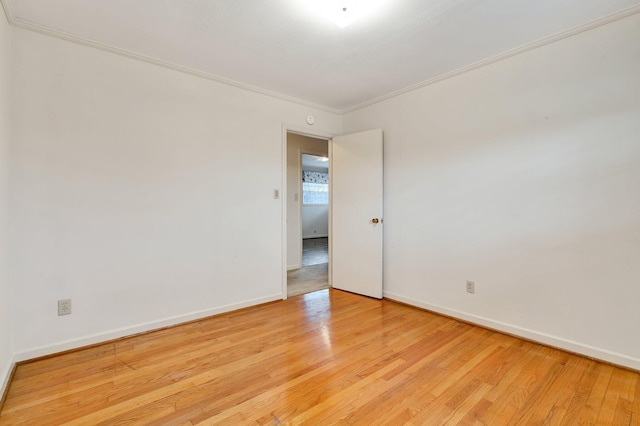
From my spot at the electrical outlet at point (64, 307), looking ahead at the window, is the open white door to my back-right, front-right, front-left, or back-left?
front-right

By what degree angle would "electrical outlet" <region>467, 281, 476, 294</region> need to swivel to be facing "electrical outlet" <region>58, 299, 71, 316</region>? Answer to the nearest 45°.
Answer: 0° — it already faces it

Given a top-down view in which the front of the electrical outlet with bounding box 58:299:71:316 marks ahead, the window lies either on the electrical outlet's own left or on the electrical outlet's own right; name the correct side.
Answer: on the electrical outlet's own left

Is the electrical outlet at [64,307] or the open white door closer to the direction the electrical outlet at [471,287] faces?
the electrical outlet

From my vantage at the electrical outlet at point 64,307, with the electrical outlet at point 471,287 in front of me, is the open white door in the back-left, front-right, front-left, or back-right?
front-left

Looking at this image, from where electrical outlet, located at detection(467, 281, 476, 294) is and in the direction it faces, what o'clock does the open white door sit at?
The open white door is roughly at 2 o'clock from the electrical outlet.

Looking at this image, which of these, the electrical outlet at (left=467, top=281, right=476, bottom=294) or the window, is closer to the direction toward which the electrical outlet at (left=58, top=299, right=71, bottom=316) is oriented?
the electrical outlet

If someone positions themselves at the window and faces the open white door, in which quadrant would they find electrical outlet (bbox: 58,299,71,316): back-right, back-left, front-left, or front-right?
front-right

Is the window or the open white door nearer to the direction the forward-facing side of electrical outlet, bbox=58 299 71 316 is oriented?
the open white door

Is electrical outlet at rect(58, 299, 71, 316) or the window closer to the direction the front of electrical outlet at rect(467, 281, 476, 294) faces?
the electrical outlet

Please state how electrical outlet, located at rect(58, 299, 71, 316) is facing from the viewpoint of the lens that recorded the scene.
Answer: facing the viewer

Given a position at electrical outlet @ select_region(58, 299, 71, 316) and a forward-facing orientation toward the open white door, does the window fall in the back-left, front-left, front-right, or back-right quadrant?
front-left

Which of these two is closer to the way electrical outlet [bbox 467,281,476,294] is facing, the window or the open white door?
the open white door

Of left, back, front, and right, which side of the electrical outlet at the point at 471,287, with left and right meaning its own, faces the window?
right

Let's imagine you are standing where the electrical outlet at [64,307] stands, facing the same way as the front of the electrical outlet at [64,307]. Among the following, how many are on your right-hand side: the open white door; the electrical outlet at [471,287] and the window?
0

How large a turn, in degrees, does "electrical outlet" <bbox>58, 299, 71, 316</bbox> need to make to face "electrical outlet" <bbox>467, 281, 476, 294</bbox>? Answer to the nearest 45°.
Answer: approximately 45° to its left

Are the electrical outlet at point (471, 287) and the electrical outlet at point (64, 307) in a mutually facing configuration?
no

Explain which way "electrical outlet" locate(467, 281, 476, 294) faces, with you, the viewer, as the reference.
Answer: facing the viewer and to the left of the viewer
